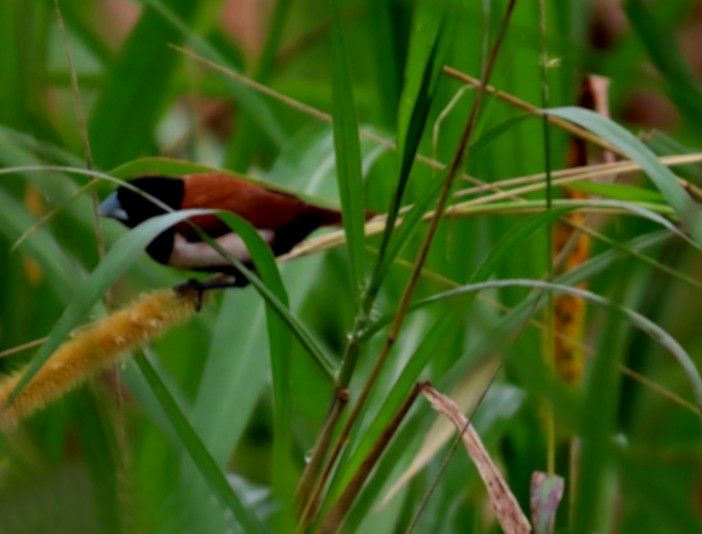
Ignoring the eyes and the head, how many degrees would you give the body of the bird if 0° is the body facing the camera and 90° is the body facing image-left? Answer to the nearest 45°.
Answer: approximately 90°

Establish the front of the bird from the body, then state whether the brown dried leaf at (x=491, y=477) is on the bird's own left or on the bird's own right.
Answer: on the bird's own left

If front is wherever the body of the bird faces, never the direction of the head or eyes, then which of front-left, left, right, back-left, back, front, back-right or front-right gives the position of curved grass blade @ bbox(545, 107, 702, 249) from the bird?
back-left
